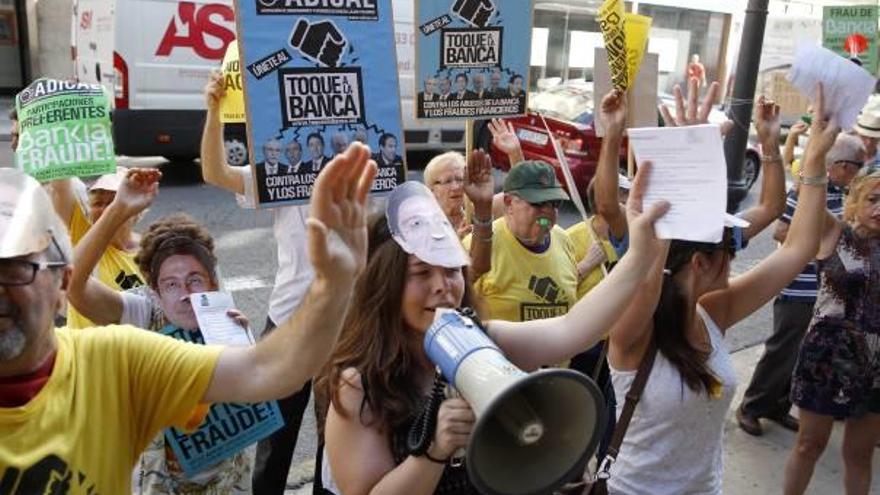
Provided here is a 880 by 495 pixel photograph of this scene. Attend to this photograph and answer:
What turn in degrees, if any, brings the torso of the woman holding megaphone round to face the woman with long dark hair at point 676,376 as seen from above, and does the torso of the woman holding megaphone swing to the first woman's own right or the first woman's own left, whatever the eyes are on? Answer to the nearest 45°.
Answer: approximately 90° to the first woman's own left

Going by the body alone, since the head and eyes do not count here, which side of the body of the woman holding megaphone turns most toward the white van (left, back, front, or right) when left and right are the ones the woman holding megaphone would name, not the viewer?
back

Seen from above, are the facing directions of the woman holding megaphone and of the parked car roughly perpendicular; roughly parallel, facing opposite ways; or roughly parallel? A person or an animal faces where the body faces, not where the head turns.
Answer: roughly perpendicular

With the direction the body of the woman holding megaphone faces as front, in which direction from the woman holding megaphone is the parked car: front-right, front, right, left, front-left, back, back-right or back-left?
back-left

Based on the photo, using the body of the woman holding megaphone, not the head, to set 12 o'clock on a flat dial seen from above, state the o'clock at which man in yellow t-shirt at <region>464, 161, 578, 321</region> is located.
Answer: The man in yellow t-shirt is roughly at 8 o'clock from the woman holding megaphone.

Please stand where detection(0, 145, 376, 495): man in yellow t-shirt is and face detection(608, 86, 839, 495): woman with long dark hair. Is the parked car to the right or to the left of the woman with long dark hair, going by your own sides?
left

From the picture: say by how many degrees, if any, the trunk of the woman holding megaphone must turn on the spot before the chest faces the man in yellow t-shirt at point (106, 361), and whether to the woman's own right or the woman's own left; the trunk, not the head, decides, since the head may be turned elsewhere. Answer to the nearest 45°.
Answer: approximately 90° to the woman's own right

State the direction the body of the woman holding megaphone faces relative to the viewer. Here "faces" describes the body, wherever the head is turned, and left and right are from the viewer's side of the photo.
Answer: facing the viewer and to the right of the viewer
